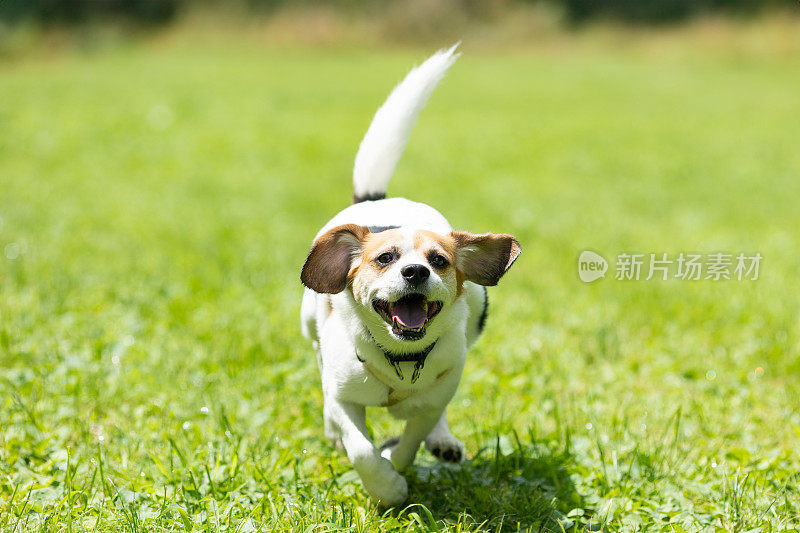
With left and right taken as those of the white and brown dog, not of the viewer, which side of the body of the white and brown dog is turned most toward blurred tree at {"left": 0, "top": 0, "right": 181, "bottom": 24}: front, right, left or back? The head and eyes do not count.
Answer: back

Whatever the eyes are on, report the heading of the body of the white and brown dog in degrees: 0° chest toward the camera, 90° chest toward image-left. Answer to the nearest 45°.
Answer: approximately 0°

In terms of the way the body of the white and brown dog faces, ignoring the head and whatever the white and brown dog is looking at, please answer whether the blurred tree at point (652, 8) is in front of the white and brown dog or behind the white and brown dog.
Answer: behind
